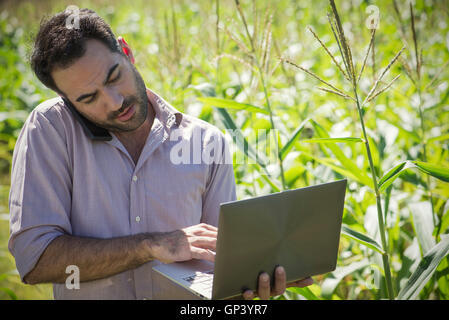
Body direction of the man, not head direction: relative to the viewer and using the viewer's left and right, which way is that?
facing the viewer and to the right of the viewer

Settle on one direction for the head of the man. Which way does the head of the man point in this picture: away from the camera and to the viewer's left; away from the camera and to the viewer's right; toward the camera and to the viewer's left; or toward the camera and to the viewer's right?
toward the camera and to the viewer's right
